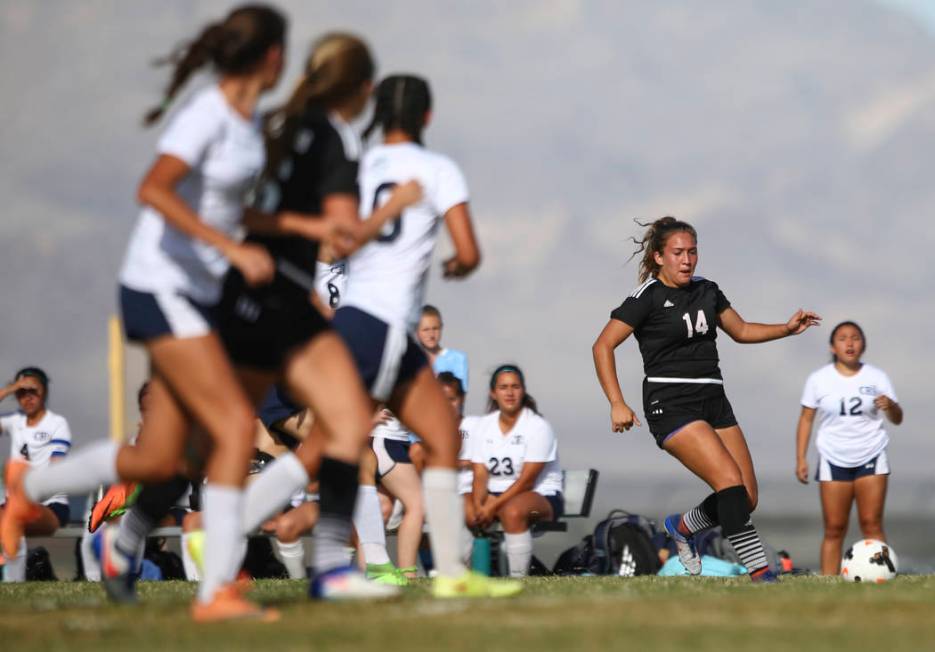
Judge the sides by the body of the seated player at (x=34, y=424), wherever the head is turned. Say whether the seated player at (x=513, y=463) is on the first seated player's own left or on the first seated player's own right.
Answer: on the first seated player's own left

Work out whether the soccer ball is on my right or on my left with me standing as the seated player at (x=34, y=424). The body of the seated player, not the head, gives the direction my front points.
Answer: on my left

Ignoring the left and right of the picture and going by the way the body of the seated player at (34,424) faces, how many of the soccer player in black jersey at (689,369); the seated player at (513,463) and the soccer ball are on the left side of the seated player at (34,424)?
3

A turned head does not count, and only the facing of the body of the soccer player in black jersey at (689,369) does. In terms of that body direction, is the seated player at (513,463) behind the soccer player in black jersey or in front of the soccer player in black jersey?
behind

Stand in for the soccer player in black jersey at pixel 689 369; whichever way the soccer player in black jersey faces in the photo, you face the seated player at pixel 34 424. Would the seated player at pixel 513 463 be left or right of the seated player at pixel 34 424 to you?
right

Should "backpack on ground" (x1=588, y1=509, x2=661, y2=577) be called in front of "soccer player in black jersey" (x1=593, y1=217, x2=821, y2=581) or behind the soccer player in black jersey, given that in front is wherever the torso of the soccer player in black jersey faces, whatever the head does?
behind
